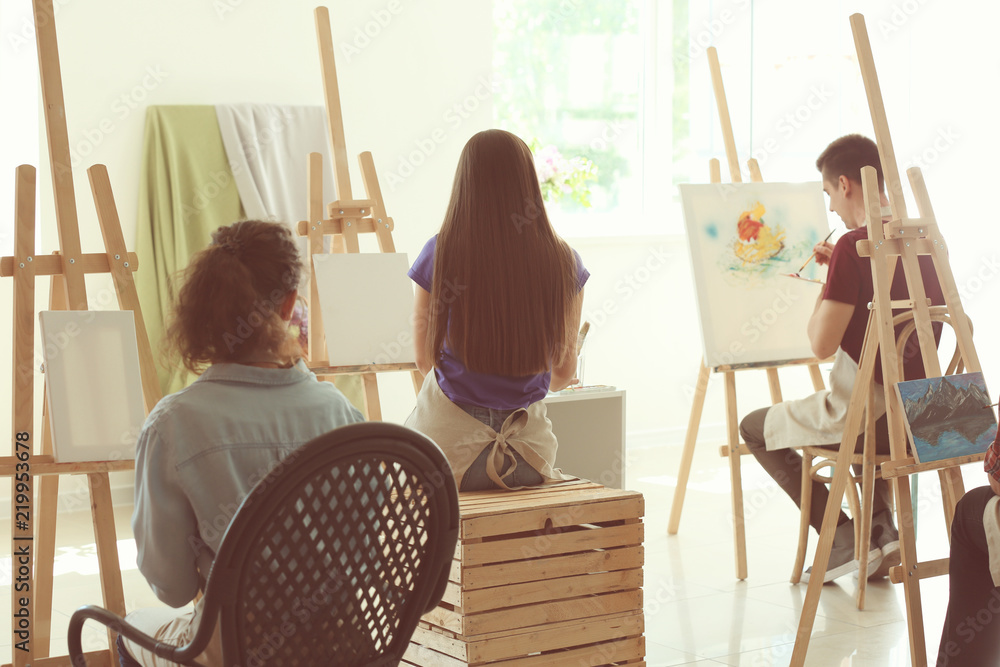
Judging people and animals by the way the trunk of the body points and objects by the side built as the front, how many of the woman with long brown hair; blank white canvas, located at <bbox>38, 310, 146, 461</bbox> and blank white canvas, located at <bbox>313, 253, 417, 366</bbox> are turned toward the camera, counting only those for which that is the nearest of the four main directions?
2

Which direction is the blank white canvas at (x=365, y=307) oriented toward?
toward the camera

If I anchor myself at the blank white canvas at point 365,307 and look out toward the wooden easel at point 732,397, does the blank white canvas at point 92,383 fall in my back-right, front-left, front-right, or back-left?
back-right

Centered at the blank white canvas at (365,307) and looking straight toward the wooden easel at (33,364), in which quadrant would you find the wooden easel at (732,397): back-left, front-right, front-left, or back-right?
back-left

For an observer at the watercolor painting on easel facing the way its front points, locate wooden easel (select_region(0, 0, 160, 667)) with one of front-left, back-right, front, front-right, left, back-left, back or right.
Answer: right

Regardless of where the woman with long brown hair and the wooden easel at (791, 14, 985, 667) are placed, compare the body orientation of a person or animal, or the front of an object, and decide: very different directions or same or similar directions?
very different directions

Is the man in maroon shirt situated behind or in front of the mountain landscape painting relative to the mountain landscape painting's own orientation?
behind

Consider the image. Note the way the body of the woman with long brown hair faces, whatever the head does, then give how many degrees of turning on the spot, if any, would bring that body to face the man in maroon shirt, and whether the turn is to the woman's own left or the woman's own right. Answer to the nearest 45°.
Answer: approximately 45° to the woman's own right

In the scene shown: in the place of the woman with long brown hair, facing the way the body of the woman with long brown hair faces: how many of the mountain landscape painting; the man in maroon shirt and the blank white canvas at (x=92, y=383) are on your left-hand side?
1

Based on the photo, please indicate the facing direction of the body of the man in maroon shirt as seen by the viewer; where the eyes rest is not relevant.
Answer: to the viewer's left

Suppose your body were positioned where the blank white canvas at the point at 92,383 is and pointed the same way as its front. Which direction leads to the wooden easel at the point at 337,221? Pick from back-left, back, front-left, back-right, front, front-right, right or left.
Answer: back-left

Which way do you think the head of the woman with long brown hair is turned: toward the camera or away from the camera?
away from the camera

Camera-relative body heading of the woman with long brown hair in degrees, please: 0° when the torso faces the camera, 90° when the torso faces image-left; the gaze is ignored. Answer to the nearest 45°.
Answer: approximately 180°

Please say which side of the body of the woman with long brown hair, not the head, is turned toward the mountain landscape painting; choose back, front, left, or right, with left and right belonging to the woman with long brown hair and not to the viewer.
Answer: right
